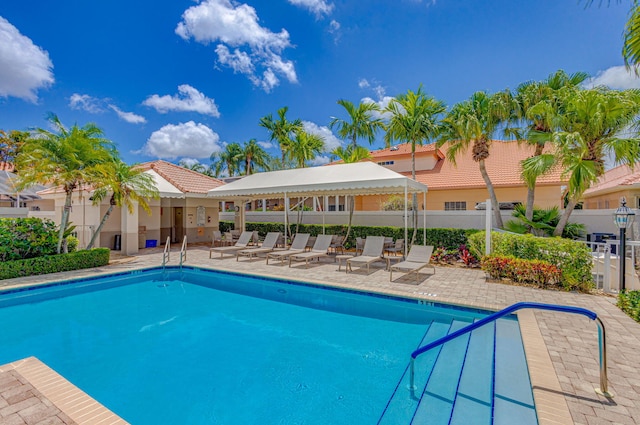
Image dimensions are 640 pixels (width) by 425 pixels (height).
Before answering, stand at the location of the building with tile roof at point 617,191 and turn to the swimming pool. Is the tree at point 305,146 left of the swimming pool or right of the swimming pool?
right

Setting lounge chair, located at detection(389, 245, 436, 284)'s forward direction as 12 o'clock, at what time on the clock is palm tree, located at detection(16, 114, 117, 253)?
The palm tree is roughly at 1 o'clock from the lounge chair.

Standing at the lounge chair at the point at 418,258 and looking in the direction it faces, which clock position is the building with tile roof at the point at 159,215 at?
The building with tile roof is roughly at 2 o'clock from the lounge chair.

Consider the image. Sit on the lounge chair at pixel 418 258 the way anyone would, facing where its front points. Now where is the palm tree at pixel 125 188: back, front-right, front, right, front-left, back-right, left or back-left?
front-right

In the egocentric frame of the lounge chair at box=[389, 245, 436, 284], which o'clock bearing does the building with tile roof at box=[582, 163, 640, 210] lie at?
The building with tile roof is roughly at 6 o'clock from the lounge chair.

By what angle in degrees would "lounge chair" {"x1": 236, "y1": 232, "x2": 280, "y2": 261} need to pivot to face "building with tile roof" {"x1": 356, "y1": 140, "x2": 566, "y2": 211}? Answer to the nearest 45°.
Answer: approximately 135° to its left

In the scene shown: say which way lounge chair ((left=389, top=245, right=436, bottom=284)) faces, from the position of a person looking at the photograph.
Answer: facing the viewer and to the left of the viewer

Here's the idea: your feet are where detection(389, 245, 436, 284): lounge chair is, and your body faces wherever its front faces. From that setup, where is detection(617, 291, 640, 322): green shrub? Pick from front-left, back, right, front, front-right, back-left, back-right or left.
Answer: left

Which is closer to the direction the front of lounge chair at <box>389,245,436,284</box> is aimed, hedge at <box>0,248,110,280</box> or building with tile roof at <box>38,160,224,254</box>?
the hedge

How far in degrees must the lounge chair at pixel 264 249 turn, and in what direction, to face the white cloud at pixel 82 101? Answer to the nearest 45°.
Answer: approximately 90° to its right

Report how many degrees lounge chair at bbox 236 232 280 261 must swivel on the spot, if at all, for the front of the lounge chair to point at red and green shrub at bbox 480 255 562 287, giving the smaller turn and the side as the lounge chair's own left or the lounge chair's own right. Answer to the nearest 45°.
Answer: approximately 90° to the lounge chair's own left

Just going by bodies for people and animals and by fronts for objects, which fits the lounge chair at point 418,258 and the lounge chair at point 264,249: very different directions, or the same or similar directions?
same or similar directions

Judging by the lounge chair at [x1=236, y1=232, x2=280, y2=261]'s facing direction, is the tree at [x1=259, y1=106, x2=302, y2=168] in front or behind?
behind

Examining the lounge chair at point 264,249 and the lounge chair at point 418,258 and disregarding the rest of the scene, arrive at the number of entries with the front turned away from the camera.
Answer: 0

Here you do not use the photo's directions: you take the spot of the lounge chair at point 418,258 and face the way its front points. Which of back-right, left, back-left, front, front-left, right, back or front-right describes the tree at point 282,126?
right

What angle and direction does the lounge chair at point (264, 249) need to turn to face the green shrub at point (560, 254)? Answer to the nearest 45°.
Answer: approximately 90° to its left

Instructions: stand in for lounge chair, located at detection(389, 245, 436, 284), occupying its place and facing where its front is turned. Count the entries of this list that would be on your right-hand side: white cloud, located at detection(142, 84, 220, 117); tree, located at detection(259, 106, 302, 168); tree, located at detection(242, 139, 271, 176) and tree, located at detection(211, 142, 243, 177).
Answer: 4

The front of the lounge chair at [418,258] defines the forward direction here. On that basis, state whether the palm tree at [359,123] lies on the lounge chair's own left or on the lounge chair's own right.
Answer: on the lounge chair's own right
